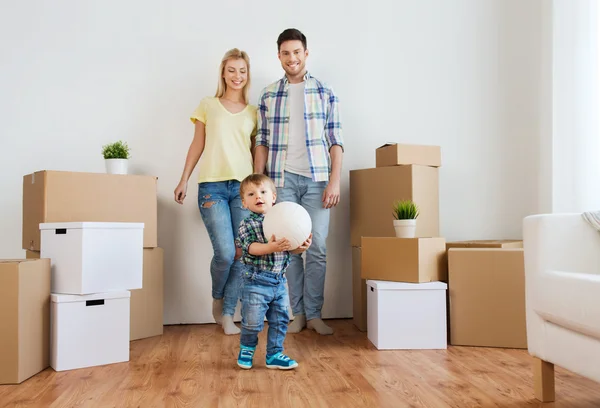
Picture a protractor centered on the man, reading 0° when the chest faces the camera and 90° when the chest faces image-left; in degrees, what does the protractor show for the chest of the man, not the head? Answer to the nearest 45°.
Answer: approximately 0°

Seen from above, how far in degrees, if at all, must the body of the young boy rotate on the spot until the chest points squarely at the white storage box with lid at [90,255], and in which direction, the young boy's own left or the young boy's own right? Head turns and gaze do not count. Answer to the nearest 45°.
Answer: approximately 135° to the young boy's own right

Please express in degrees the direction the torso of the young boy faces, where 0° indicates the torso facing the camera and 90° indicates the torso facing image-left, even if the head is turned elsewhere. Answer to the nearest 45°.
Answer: approximately 315°

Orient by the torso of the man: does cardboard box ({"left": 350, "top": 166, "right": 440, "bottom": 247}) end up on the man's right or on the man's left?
on the man's left

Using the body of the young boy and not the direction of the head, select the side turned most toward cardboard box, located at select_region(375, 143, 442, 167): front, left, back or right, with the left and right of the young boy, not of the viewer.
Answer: left
